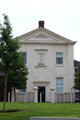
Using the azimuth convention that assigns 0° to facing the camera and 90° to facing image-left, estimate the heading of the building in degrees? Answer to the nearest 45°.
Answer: approximately 0°
